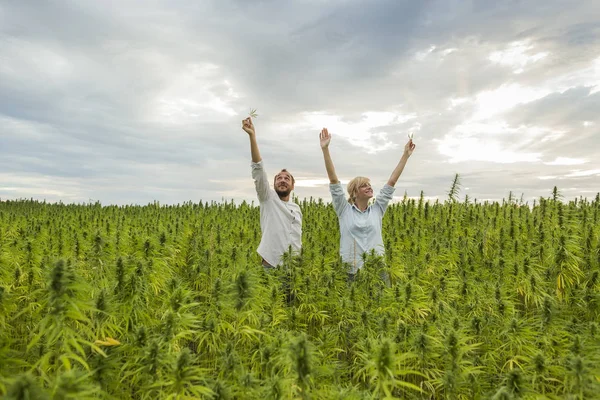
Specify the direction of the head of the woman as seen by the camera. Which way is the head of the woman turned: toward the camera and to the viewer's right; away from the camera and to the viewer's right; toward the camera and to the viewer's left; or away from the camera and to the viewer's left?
toward the camera and to the viewer's right

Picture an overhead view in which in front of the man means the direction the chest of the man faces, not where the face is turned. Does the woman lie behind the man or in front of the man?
in front

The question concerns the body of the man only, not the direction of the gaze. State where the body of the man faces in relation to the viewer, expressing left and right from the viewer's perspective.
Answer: facing the viewer and to the right of the viewer
